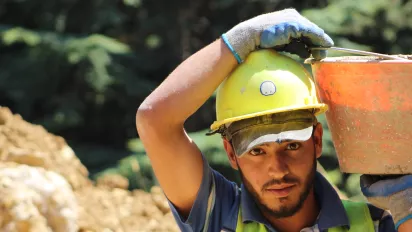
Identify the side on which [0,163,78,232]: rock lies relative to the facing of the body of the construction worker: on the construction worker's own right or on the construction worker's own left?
on the construction worker's own right

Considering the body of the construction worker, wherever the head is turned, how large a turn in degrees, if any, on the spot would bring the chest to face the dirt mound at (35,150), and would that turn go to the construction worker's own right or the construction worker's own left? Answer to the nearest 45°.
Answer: approximately 135° to the construction worker's own right

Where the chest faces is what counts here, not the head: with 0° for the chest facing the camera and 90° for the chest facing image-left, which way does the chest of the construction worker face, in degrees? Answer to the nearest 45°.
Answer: approximately 0°
